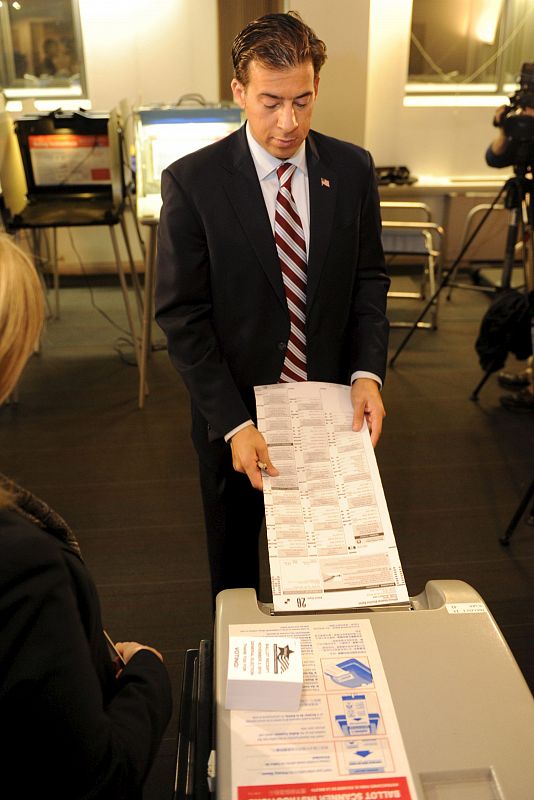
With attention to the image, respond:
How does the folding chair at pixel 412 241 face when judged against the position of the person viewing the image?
facing away from the viewer

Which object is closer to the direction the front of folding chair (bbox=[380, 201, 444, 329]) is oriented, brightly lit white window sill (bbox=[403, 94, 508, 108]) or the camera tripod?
the brightly lit white window sill

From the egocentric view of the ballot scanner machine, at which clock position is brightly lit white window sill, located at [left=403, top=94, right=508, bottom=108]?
The brightly lit white window sill is roughly at 12 o'clock from the ballot scanner machine.

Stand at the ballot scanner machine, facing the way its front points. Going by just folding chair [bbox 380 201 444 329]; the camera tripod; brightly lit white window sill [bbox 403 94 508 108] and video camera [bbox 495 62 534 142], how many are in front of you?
4

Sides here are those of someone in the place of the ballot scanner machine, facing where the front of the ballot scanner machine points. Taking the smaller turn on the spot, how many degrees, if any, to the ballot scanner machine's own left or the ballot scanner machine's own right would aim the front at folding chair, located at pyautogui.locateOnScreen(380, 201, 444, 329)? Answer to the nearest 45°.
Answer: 0° — it already faces it

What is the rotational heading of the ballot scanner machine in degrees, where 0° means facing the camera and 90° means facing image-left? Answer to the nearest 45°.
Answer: approximately 180°

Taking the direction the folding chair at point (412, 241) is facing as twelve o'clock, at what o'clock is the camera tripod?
The camera tripod is roughly at 5 o'clock from the folding chair.

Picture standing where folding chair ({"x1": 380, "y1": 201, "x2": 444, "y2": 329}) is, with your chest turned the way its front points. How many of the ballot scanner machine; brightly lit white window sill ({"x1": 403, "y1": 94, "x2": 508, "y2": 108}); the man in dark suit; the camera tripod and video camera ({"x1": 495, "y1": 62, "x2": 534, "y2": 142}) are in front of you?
1

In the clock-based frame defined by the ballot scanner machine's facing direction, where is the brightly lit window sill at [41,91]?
The brightly lit window sill is roughly at 11 o'clock from the ballot scanner machine.

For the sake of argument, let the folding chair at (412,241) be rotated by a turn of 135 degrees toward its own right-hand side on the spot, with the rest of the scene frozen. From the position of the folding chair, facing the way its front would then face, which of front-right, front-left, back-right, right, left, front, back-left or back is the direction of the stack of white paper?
front-right
